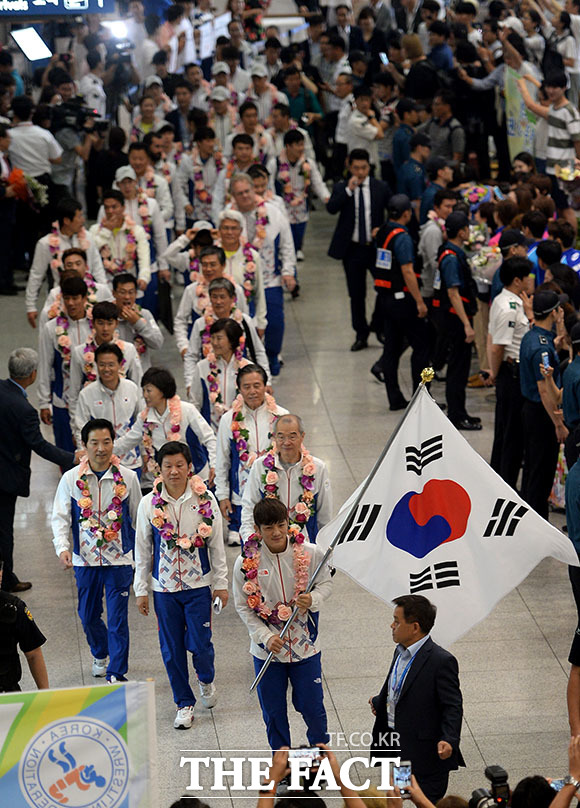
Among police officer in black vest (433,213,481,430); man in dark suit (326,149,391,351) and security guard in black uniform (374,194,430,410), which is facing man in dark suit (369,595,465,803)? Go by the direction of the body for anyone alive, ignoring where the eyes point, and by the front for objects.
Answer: man in dark suit (326,149,391,351)

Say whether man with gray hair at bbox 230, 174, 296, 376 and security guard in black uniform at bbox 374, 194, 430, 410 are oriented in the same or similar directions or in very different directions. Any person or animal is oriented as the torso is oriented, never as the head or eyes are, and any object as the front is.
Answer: very different directions

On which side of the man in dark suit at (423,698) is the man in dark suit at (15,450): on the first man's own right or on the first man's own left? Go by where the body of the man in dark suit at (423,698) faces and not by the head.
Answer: on the first man's own right
